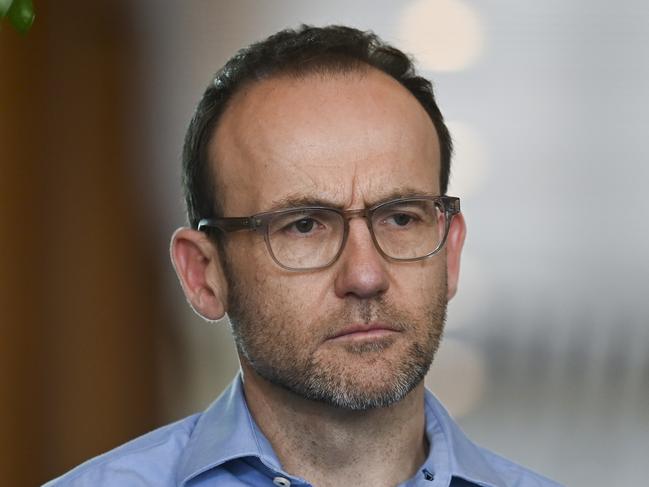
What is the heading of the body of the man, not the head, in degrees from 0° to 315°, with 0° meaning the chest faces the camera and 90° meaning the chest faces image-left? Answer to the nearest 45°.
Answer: approximately 315°

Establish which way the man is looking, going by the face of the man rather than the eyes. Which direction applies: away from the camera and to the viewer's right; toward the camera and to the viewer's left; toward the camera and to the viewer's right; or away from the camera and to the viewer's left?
toward the camera and to the viewer's right
